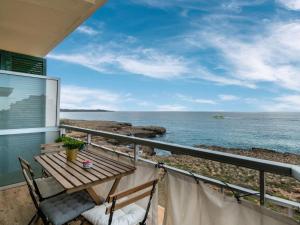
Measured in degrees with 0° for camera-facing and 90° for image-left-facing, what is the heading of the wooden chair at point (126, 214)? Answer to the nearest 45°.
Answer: approximately 135°

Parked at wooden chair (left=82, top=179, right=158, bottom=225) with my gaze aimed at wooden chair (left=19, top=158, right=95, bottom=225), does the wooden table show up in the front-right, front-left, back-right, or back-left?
front-right

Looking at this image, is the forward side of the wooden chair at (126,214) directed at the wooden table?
yes

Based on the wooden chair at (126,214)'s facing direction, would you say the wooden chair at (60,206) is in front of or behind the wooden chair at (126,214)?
in front
